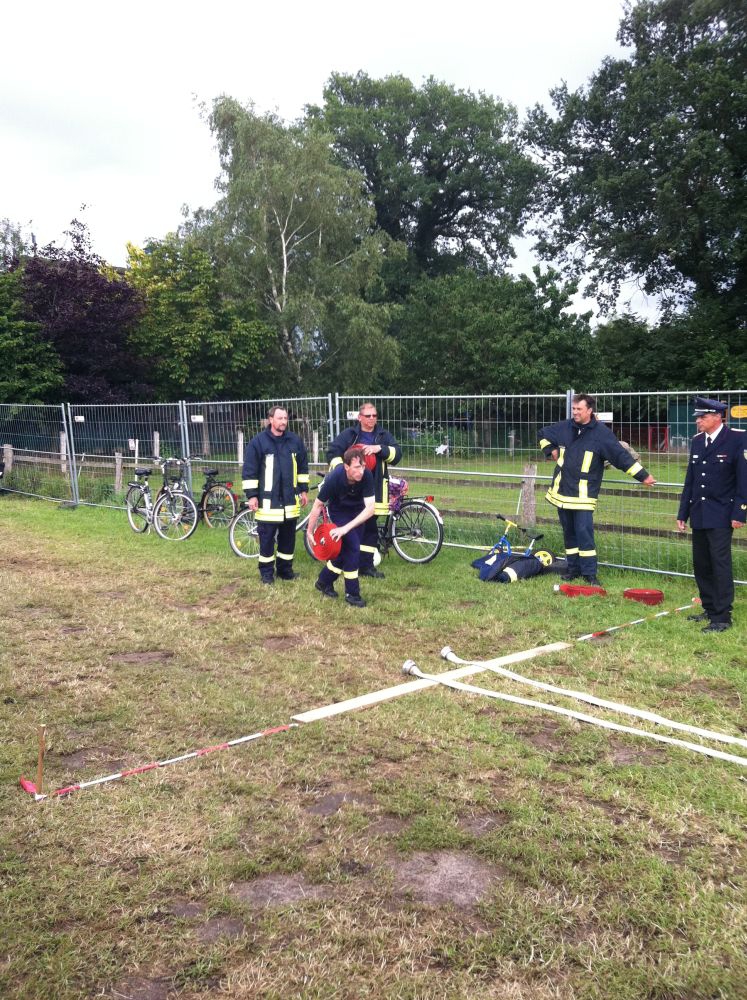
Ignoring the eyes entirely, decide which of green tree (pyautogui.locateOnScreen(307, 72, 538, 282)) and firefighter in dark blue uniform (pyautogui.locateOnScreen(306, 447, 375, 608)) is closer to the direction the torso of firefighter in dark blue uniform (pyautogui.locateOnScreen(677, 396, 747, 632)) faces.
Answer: the firefighter in dark blue uniform

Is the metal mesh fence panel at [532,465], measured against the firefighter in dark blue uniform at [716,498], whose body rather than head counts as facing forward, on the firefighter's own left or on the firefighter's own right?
on the firefighter's own right

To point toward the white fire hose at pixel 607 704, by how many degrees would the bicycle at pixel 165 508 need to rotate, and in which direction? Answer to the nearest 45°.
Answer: approximately 45° to its right

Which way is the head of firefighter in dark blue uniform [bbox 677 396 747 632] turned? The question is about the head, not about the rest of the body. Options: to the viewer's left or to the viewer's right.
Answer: to the viewer's left

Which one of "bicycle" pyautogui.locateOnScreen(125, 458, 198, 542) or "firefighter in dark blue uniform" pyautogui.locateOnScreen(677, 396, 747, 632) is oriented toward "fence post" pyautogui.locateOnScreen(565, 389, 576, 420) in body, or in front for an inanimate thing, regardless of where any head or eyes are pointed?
the bicycle

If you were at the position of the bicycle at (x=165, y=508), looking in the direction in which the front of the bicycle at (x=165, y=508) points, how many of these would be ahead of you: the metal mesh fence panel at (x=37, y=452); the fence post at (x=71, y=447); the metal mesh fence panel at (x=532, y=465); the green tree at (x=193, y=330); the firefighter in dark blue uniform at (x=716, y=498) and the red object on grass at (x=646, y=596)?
3

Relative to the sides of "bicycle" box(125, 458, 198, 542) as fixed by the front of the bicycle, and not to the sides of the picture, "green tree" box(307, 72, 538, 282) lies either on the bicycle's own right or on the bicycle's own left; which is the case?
on the bicycle's own left

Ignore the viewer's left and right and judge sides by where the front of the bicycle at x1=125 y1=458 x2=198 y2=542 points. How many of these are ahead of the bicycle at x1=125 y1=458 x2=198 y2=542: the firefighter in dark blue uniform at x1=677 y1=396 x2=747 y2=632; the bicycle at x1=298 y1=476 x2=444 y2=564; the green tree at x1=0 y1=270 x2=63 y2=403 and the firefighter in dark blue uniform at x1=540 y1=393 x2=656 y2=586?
3

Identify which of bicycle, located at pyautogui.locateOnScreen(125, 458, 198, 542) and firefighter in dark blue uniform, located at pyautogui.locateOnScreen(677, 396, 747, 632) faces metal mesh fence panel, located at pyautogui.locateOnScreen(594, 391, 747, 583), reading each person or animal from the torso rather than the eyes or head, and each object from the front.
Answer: the bicycle
